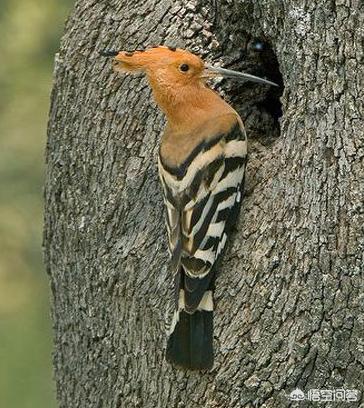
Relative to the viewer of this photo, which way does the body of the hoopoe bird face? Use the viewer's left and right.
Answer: facing away from the viewer and to the right of the viewer
